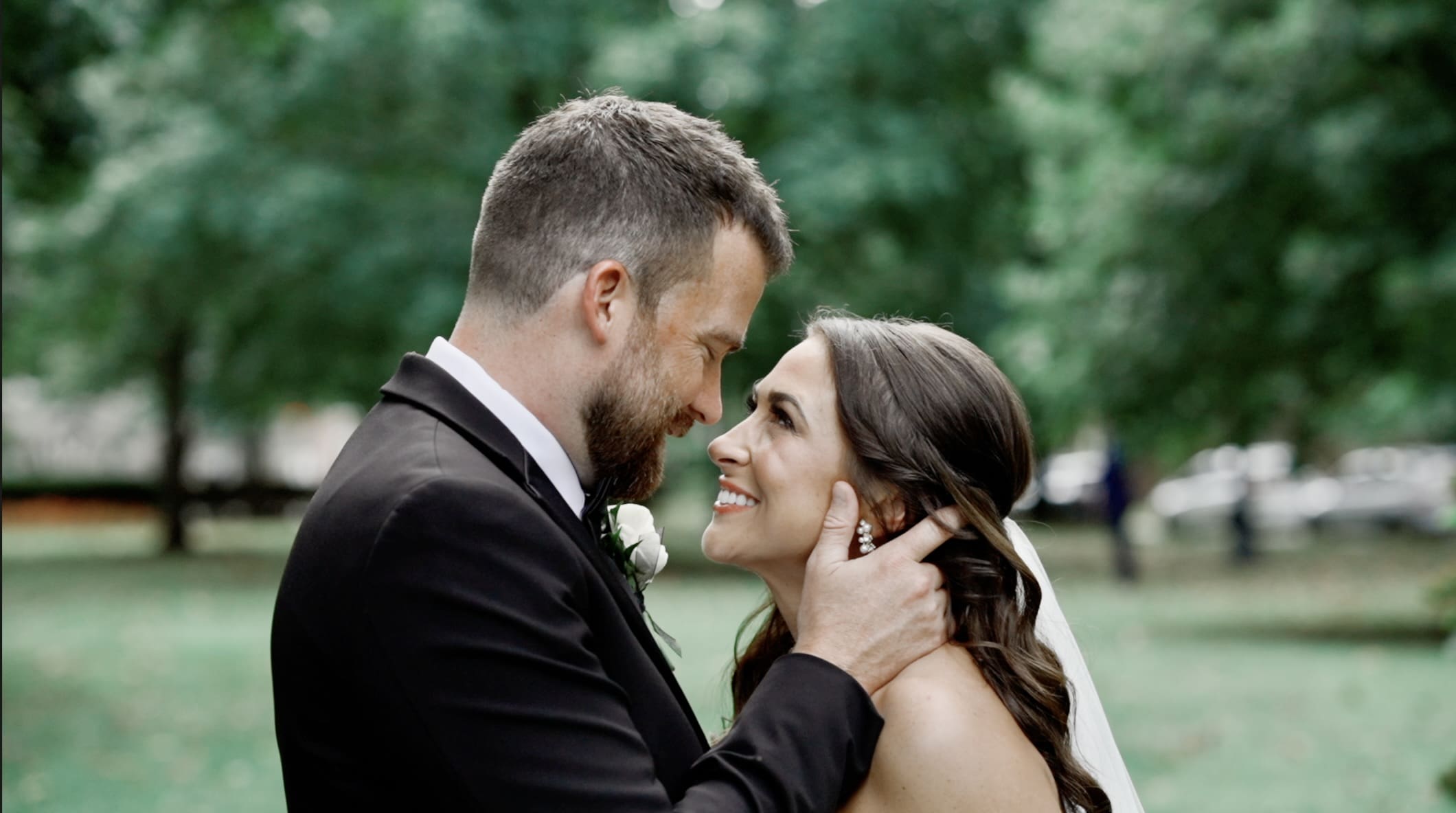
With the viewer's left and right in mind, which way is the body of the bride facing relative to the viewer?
facing to the left of the viewer

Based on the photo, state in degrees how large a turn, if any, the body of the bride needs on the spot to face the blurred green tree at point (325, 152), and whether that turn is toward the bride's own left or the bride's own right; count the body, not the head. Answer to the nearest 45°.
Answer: approximately 45° to the bride's own right

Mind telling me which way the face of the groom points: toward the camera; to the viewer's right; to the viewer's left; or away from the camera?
to the viewer's right

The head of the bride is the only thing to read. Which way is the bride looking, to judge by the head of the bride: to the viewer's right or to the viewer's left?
to the viewer's left

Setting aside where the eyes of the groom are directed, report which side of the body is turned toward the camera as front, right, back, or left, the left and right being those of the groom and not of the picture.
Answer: right
